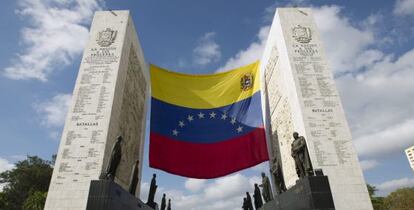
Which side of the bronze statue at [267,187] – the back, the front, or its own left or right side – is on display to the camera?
left

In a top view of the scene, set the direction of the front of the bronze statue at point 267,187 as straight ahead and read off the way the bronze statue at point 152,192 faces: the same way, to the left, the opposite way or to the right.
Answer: the opposite way

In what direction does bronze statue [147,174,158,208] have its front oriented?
to the viewer's right

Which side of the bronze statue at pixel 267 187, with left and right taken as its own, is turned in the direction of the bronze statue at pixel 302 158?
left

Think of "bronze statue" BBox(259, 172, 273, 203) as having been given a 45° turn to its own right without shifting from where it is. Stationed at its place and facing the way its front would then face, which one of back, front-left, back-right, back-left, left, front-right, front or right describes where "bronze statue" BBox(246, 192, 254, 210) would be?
front-right

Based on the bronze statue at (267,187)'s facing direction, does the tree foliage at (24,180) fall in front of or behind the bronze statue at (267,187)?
in front

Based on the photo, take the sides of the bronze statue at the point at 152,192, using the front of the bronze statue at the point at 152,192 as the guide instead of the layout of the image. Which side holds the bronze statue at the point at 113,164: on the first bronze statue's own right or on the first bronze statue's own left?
on the first bronze statue's own right

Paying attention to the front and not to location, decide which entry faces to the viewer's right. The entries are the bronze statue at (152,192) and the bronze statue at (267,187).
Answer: the bronze statue at (152,192)

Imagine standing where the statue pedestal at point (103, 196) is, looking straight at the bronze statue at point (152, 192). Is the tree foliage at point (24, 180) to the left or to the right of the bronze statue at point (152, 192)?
left
